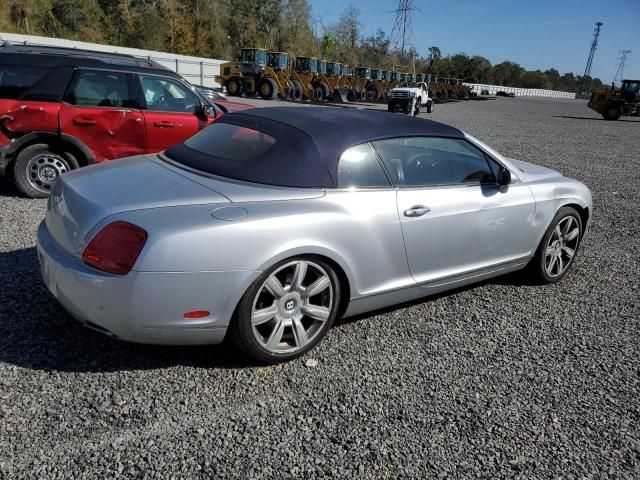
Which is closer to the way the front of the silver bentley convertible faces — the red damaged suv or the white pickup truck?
the white pickup truck

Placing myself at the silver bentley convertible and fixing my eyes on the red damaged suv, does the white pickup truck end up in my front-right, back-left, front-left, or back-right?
front-right

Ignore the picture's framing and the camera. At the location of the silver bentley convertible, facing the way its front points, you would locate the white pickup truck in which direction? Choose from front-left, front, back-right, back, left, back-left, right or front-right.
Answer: front-left

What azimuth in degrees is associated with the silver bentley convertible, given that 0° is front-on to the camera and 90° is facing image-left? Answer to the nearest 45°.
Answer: approximately 225°

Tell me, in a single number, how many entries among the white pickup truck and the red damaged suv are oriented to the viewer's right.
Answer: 1

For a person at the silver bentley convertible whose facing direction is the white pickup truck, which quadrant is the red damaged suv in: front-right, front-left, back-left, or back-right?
front-left

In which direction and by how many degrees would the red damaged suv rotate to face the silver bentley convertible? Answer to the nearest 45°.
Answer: approximately 90° to its right

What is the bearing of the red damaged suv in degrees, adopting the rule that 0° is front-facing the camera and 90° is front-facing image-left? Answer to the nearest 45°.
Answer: approximately 270°

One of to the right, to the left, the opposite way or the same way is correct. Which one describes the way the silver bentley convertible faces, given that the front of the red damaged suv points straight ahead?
the same way

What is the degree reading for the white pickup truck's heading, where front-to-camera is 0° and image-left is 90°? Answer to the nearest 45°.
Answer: approximately 45°

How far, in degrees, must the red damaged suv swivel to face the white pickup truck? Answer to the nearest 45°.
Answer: approximately 45° to its left

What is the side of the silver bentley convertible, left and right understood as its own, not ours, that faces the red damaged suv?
left

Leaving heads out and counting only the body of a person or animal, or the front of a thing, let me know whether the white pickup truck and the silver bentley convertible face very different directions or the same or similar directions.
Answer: very different directions
